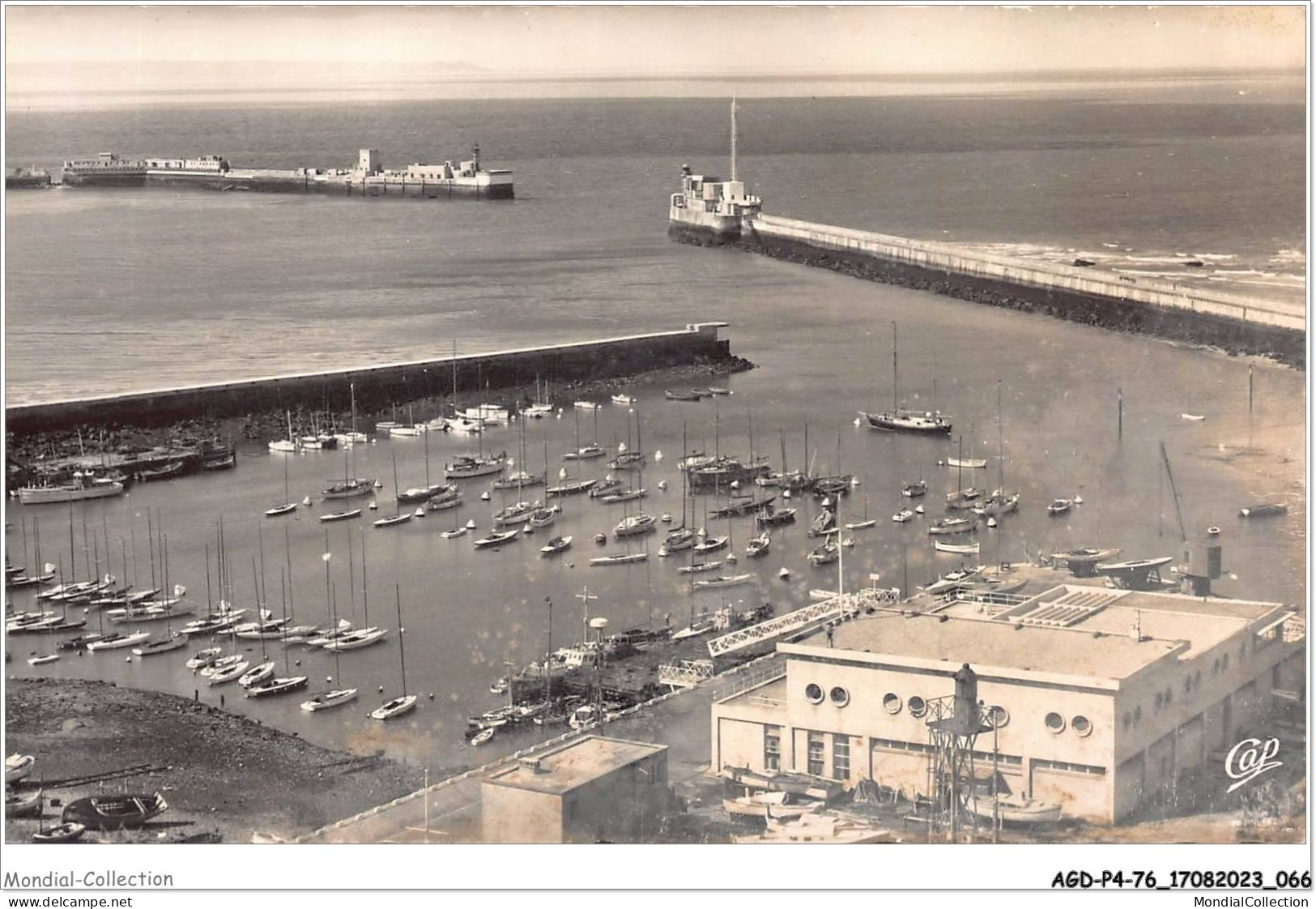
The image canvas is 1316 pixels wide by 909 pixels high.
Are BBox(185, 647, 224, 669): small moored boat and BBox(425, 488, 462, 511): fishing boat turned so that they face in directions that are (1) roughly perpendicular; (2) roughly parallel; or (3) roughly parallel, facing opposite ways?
roughly parallel

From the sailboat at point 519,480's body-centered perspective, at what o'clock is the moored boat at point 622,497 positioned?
the moored boat at point 622,497 is roughly at 1 o'clock from the sailboat at point 519,480.

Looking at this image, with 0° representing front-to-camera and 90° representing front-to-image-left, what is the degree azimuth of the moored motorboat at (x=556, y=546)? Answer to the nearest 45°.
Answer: approximately 45°

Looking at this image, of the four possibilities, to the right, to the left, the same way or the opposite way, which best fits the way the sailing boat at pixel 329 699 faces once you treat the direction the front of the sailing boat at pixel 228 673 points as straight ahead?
the same way

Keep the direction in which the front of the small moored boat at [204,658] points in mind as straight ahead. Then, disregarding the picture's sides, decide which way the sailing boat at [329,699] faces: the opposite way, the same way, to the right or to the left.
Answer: the same way

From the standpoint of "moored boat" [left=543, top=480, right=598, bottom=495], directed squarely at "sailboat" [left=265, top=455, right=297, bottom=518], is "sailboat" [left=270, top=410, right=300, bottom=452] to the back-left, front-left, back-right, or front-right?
front-right

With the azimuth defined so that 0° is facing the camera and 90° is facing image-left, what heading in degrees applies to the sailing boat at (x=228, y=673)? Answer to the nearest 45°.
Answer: approximately 225°

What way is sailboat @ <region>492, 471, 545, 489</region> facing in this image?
to the viewer's right

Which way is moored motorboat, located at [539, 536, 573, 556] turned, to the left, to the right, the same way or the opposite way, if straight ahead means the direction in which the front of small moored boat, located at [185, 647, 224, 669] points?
the same way
